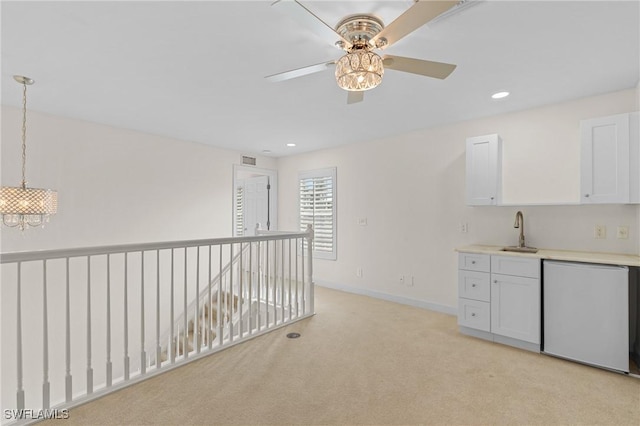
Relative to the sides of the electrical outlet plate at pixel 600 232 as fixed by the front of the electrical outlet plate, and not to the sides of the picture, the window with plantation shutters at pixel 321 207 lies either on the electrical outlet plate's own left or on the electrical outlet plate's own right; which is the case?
on the electrical outlet plate's own right

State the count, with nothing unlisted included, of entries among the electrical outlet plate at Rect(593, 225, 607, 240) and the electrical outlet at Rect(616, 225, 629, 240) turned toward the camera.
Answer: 2

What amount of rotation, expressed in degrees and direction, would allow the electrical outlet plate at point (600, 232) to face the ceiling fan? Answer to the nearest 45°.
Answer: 0° — it already faces it

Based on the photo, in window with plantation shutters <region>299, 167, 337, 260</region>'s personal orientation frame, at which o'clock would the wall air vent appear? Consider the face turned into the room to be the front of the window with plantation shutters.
The wall air vent is roughly at 2 o'clock from the window with plantation shutters.

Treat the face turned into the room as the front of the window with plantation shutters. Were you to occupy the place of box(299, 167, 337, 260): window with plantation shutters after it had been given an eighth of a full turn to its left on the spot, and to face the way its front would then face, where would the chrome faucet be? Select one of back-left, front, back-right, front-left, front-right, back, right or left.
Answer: front-left

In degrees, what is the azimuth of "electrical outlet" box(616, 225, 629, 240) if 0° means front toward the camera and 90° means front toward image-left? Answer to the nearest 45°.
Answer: approximately 0°

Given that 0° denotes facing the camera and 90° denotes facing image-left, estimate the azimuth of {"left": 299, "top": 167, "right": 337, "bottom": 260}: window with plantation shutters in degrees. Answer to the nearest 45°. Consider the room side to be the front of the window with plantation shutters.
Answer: approximately 45°

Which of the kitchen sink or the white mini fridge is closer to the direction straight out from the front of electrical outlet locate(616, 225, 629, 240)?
the white mini fridge
